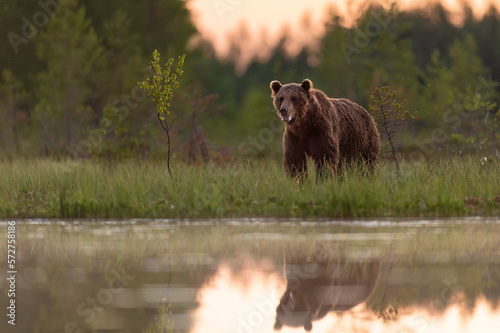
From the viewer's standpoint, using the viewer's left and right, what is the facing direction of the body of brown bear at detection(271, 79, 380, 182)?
facing the viewer and to the left of the viewer
